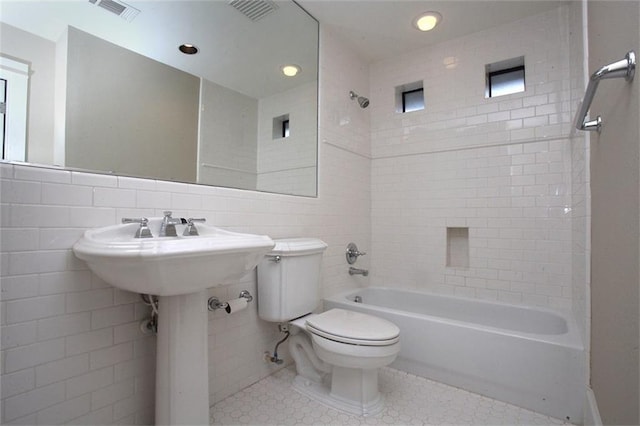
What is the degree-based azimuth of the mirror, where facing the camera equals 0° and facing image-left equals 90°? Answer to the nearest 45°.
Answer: approximately 315°

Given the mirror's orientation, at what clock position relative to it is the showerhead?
The showerhead is roughly at 10 o'clock from the mirror.

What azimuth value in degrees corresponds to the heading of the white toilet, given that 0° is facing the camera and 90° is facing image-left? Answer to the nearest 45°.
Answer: approximately 315°

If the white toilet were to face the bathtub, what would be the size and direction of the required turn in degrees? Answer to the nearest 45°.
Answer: approximately 45° to its left

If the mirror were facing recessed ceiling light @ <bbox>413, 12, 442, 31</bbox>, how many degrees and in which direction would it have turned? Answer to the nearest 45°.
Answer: approximately 45° to its left
